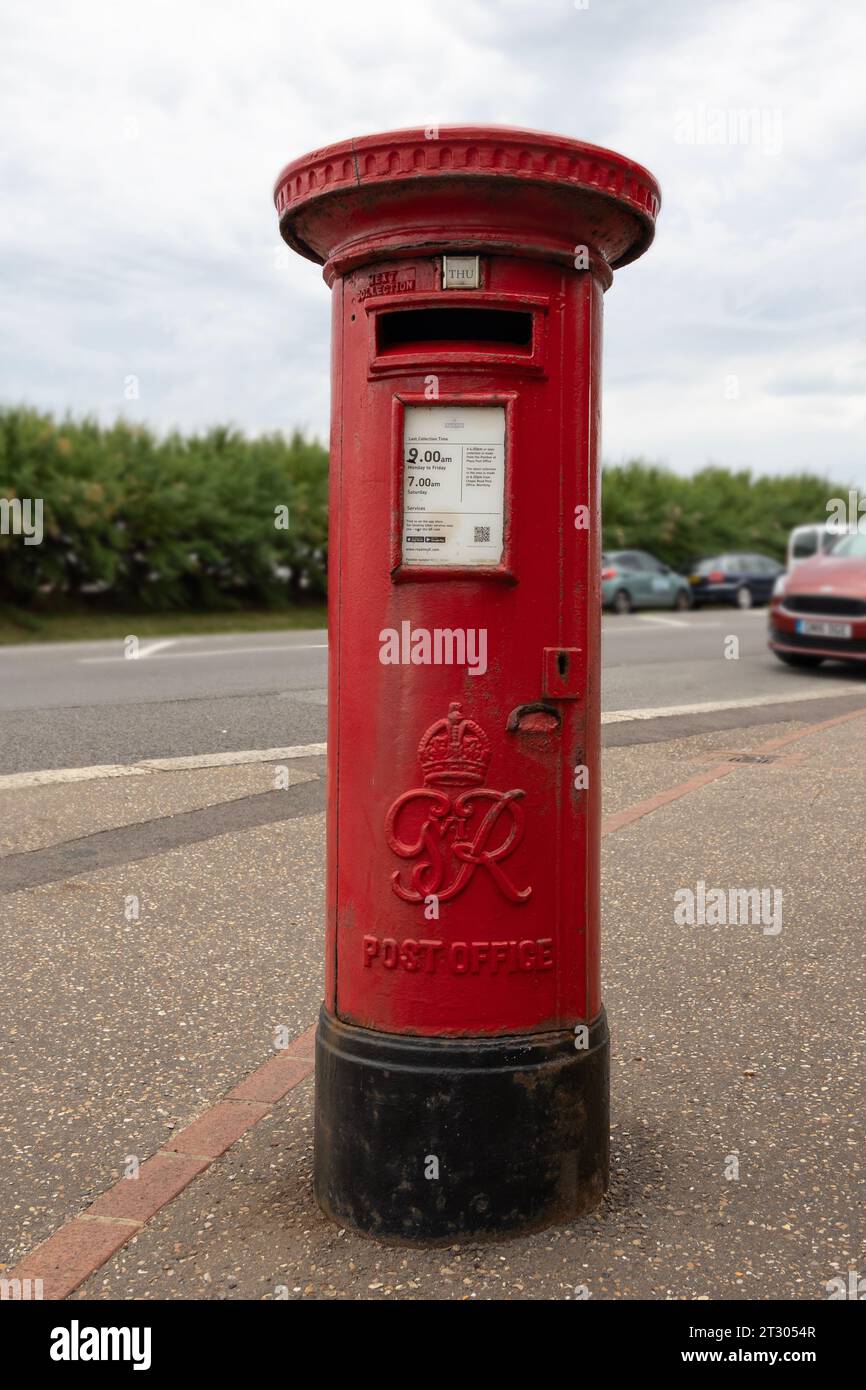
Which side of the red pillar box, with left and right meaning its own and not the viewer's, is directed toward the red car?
back

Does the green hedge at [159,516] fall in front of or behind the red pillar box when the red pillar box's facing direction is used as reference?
behind

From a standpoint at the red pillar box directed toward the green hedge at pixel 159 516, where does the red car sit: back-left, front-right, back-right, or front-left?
front-right

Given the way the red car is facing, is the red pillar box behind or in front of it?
in front

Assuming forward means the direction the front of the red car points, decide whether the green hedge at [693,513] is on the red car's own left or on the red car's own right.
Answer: on the red car's own right

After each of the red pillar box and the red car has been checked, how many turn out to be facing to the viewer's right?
0

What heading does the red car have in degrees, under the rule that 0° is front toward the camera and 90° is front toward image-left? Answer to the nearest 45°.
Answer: approximately 45°

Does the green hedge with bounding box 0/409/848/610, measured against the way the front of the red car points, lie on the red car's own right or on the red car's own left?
on the red car's own right

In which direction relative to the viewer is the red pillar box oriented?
toward the camera
